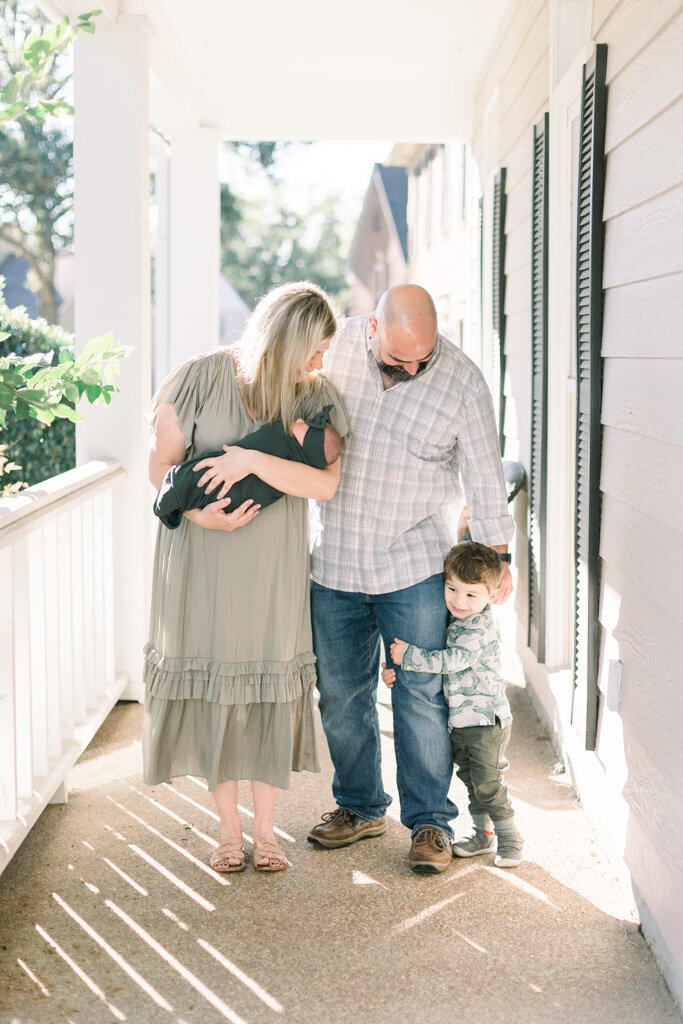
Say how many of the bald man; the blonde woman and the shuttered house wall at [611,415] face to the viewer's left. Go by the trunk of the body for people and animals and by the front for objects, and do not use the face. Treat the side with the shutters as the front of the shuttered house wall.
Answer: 1

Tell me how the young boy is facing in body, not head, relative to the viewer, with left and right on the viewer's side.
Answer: facing the viewer and to the left of the viewer

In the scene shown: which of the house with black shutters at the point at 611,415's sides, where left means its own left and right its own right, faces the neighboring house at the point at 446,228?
right

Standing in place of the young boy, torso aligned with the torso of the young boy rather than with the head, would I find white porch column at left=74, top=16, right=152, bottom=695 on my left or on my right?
on my right

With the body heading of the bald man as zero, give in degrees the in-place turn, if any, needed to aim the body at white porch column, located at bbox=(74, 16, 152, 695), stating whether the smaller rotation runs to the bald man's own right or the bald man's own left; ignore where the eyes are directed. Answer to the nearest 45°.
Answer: approximately 135° to the bald man's own right

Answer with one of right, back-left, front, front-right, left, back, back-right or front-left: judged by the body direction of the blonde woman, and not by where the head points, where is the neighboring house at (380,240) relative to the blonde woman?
back

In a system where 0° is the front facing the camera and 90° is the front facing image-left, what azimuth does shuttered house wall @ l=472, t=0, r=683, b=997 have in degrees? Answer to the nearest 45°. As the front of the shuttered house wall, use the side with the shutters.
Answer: approximately 90°

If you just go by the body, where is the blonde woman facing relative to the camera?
toward the camera

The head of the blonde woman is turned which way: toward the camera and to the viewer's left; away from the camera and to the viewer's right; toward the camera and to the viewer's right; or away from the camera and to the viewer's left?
toward the camera and to the viewer's right

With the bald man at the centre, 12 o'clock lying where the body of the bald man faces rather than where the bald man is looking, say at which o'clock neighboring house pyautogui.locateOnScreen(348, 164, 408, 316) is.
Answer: The neighboring house is roughly at 6 o'clock from the bald man.

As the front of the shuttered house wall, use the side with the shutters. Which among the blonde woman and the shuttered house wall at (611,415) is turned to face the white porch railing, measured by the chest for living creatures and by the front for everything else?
the shuttered house wall

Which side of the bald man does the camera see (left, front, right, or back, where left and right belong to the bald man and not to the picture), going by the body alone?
front
